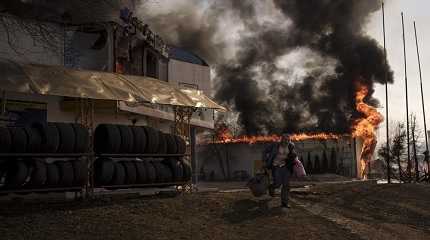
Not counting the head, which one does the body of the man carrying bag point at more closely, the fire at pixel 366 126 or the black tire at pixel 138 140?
the black tire

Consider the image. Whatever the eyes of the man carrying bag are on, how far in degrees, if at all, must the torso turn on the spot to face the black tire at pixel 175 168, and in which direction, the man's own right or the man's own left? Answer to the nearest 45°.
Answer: approximately 90° to the man's own right

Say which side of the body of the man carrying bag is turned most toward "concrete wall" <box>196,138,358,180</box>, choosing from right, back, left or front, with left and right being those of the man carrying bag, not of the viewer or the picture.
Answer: back

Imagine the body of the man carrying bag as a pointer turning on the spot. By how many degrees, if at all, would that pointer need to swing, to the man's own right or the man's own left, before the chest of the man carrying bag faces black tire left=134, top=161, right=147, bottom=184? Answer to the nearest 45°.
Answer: approximately 90° to the man's own right

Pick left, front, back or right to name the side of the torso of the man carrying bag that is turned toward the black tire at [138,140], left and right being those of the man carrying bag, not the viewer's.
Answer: right

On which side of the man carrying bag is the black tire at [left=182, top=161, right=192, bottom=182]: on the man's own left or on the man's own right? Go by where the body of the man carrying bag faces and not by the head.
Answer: on the man's own right

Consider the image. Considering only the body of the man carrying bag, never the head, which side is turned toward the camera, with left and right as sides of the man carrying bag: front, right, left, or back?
front

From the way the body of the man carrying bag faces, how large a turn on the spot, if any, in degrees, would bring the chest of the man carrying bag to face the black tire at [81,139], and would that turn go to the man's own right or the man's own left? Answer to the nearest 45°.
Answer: approximately 45° to the man's own right

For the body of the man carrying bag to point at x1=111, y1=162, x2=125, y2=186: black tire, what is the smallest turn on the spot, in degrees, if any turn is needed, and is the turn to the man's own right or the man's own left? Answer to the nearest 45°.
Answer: approximately 90° to the man's own right

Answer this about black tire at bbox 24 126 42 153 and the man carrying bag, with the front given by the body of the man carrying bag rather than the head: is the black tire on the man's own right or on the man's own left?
on the man's own right

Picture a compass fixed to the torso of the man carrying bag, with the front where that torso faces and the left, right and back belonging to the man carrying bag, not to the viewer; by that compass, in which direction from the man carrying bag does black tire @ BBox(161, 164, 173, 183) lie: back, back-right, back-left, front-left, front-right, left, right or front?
right
